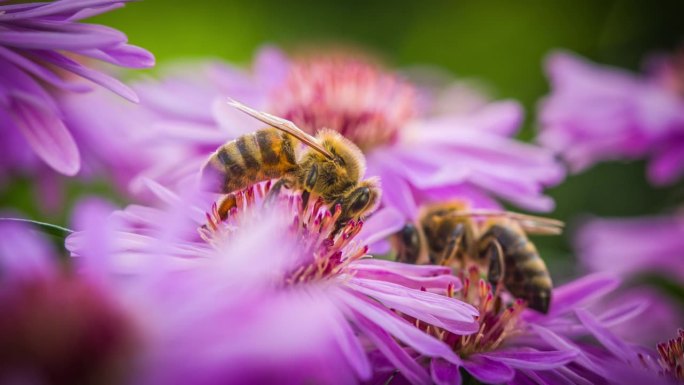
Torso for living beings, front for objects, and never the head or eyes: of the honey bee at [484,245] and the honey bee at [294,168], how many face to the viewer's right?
1

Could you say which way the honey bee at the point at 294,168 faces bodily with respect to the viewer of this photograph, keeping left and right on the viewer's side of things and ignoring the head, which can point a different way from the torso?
facing to the right of the viewer

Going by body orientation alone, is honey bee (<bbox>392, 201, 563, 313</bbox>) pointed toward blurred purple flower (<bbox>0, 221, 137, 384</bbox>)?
no

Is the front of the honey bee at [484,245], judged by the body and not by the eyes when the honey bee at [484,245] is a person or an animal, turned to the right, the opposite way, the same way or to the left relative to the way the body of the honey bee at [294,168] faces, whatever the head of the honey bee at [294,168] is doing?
the opposite way

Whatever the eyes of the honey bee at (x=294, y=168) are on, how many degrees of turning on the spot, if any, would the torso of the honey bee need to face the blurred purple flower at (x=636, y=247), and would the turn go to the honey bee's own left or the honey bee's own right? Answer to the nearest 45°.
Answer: approximately 45° to the honey bee's own left

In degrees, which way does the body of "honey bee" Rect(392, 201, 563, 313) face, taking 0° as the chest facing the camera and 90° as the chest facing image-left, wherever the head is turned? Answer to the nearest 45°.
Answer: approximately 90°

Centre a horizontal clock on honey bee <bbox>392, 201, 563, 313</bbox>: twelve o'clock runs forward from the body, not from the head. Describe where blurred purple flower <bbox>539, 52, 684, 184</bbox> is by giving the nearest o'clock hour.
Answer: The blurred purple flower is roughly at 4 o'clock from the honey bee.
